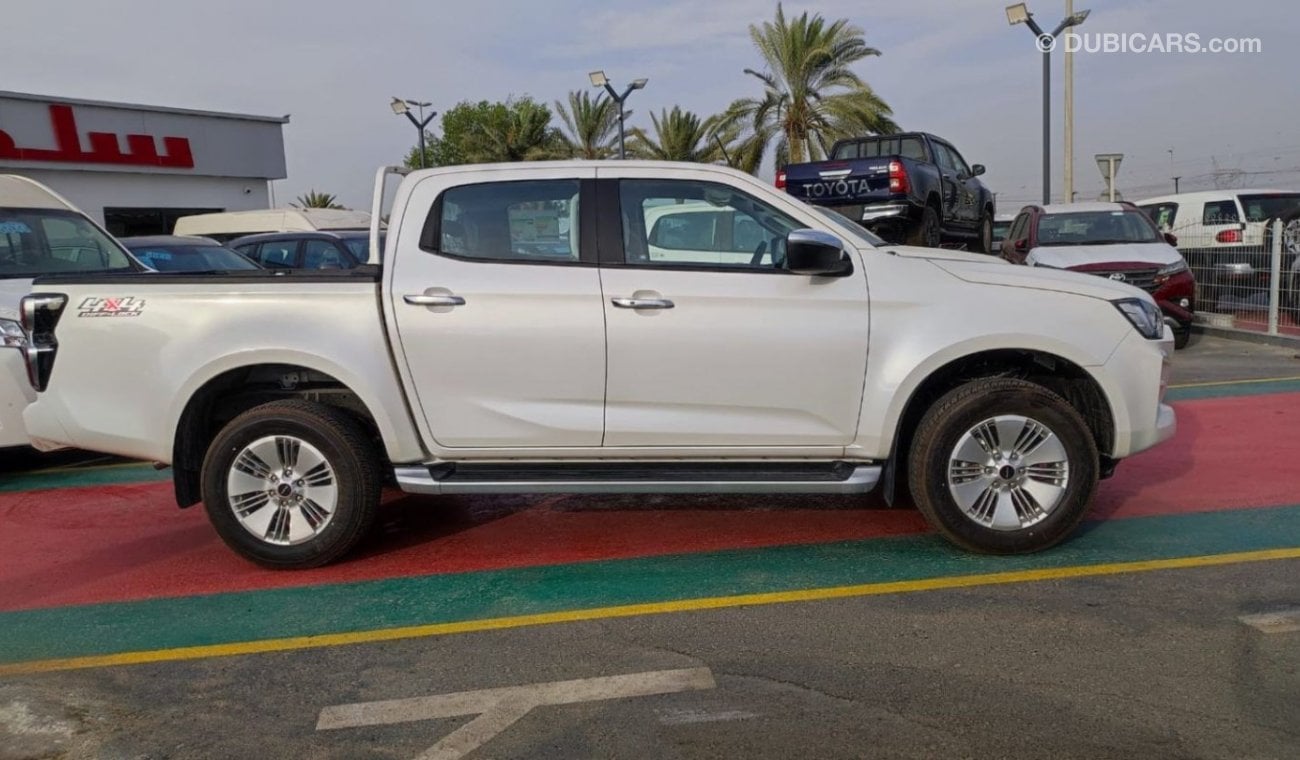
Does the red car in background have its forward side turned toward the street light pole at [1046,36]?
no

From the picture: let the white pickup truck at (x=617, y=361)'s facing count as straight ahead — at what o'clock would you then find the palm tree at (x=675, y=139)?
The palm tree is roughly at 9 o'clock from the white pickup truck.

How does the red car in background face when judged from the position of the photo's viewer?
facing the viewer and to the right of the viewer

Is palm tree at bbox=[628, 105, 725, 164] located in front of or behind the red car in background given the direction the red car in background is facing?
behind

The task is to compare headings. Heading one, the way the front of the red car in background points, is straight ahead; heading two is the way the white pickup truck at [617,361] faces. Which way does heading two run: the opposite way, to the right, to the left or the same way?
to the left

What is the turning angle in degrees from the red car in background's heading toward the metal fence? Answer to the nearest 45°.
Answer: approximately 90° to its left

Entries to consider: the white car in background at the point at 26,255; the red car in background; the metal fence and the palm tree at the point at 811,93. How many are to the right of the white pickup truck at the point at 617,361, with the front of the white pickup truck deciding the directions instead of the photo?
0

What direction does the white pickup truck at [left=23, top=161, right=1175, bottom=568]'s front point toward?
to the viewer's right

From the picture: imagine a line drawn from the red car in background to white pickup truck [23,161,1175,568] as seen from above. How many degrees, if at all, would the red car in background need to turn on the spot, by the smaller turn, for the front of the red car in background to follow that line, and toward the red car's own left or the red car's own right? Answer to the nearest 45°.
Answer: approximately 45° to the red car's own right

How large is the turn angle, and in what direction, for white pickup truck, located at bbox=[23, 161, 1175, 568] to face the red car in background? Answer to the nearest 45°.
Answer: approximately 45° to its left

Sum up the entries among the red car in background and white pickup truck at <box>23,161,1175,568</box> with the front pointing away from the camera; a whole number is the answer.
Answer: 0

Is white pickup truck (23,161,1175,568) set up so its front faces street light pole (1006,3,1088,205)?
no

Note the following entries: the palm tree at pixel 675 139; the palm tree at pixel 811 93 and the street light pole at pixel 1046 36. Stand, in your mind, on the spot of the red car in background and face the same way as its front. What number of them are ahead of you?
0

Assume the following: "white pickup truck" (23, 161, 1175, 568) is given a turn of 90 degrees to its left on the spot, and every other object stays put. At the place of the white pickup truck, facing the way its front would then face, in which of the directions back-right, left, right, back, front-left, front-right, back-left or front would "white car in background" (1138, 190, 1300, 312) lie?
front-right

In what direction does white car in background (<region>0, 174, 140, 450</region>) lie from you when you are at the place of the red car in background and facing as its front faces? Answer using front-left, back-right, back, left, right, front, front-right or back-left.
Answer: right

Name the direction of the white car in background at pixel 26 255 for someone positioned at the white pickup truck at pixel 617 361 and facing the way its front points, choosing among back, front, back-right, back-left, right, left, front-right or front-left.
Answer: back-left

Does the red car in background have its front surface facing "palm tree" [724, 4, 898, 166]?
no

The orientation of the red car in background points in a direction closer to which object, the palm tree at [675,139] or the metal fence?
the metal fence
